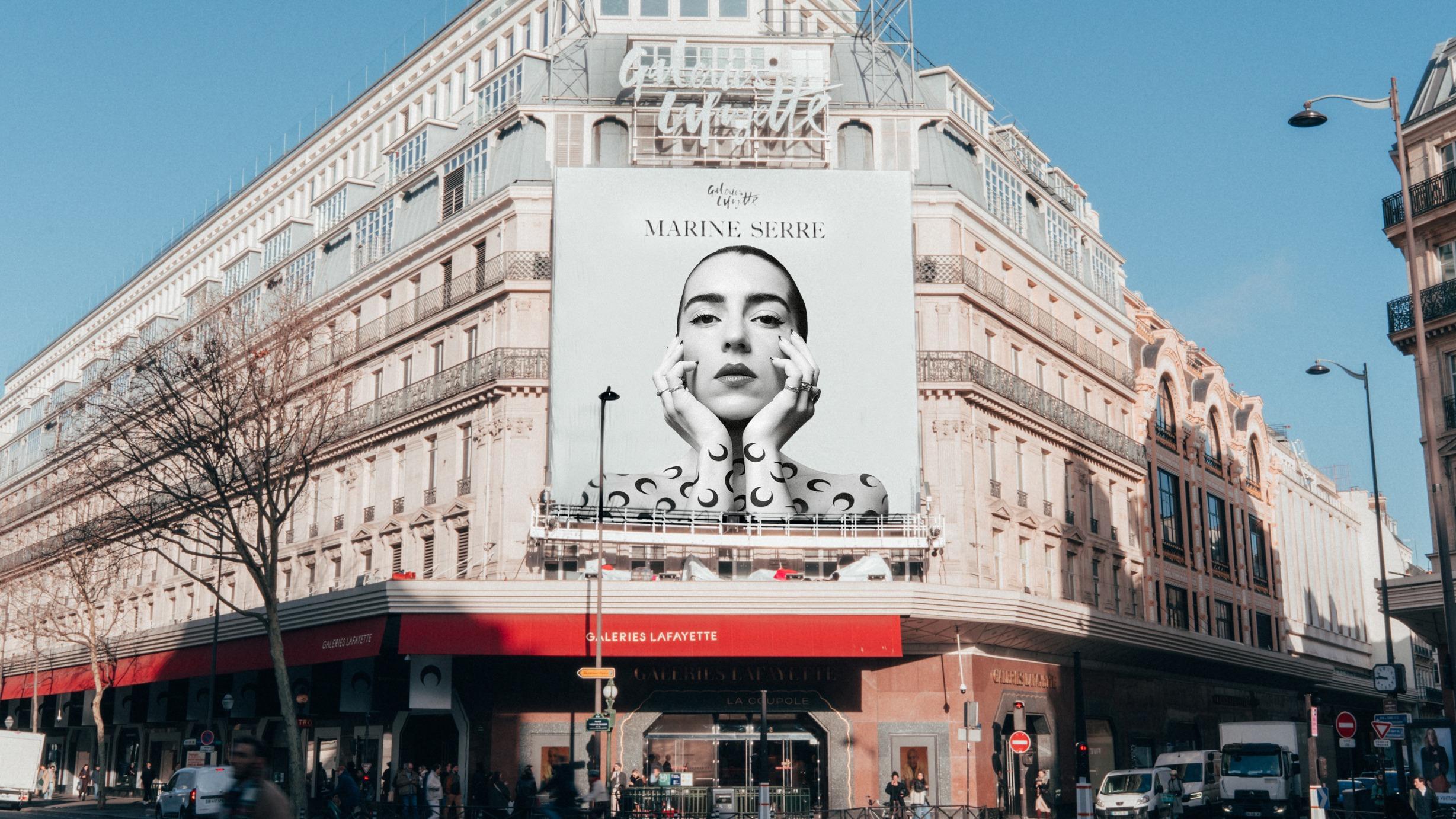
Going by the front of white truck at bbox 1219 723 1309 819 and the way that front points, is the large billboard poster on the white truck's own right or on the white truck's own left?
on the white truck's own right

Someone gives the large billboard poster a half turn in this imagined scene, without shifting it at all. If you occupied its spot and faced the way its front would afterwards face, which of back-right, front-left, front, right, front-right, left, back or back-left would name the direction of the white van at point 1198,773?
right

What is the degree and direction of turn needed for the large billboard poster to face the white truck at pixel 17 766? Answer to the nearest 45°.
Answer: approximately 90° to its right

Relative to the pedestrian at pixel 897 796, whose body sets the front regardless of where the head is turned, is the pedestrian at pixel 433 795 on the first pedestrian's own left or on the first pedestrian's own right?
on the first pedestrian's own right

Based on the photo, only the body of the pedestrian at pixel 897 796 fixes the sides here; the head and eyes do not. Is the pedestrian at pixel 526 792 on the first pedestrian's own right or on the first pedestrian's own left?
on the first pedestrian's own right

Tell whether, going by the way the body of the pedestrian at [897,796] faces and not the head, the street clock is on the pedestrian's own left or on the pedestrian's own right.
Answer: on the pedestrian's own left

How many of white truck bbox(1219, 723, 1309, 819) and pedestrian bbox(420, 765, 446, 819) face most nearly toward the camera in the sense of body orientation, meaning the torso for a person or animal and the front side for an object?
1
